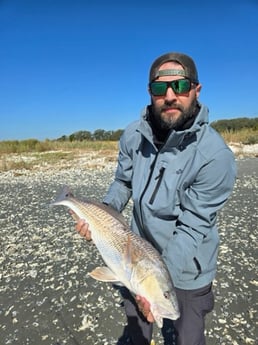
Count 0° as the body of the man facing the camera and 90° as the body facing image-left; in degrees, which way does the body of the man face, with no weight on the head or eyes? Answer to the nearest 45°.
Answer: approximately 45°
